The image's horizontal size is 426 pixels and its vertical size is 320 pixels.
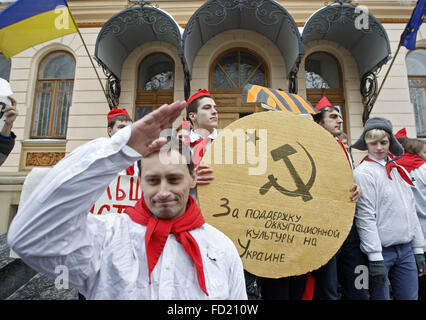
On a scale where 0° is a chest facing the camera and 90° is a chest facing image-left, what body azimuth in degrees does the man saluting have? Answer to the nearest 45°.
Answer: approximately 0°

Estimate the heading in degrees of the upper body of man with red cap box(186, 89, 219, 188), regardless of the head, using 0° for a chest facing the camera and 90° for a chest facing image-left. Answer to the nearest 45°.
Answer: approximately 315°

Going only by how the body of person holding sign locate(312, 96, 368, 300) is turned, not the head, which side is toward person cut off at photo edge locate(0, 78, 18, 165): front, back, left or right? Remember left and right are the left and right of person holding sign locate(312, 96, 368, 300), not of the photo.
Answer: right
